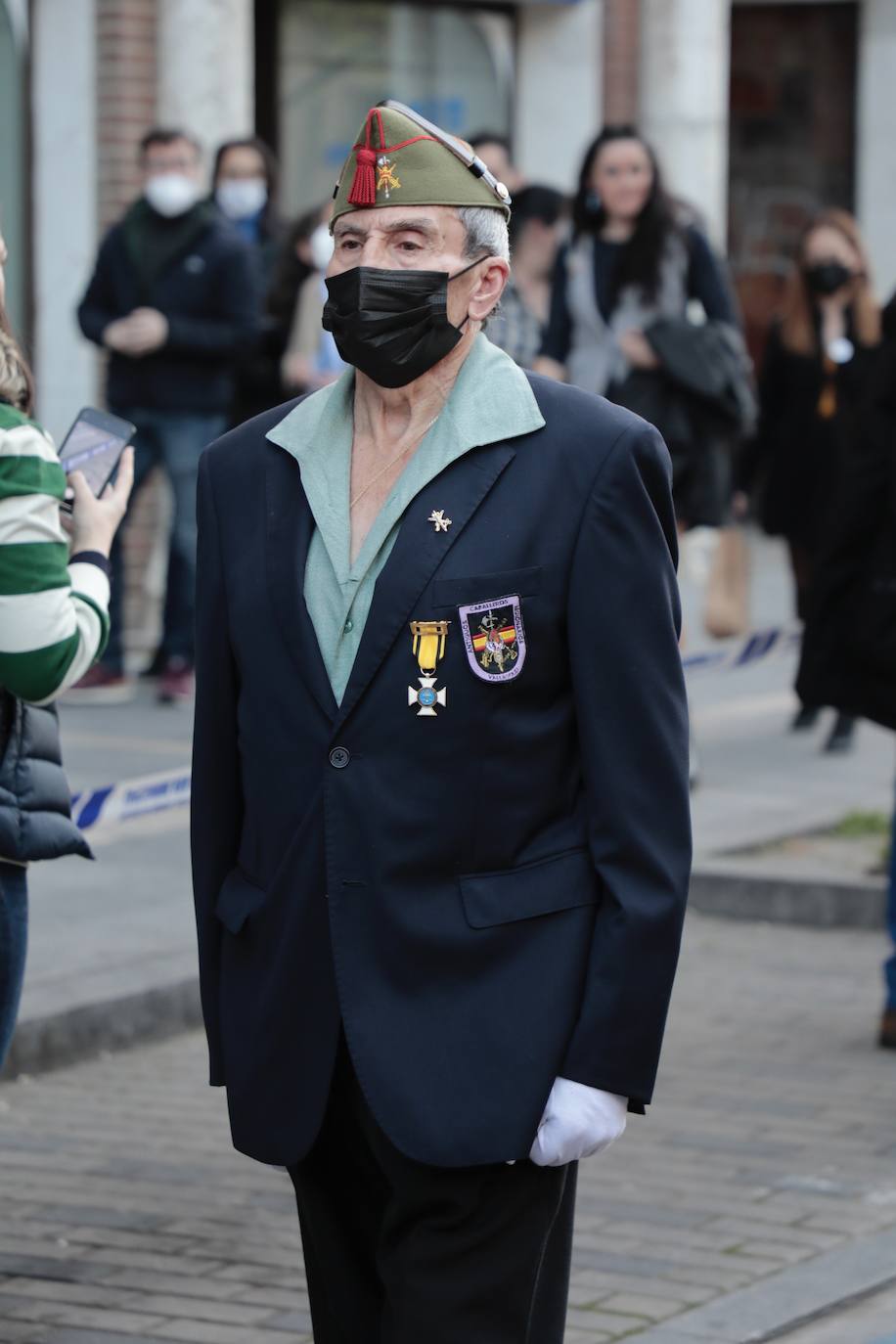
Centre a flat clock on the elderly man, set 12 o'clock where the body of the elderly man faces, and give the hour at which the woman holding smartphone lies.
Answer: The woman holding smartphone is roughly at 3 o'clock from the elderly man.

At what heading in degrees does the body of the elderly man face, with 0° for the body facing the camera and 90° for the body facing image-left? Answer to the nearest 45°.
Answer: approximately 45°

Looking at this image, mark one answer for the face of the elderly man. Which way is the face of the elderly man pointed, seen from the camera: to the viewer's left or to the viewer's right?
to the viewer's left

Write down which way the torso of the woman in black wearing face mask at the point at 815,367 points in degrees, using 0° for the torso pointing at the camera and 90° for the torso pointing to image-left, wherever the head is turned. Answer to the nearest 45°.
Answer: approximately 0°

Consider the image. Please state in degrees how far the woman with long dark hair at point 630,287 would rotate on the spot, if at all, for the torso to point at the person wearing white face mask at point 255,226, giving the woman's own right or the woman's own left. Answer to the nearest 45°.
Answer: approximately 135° to the woman's own right

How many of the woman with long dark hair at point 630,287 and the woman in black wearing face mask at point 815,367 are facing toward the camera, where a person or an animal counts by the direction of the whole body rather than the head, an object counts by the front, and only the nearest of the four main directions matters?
2
